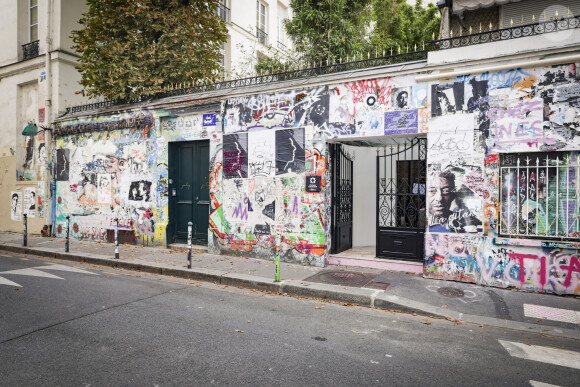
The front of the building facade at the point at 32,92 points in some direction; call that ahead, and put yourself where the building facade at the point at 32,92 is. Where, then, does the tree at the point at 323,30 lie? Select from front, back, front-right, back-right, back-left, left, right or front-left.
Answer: back-left

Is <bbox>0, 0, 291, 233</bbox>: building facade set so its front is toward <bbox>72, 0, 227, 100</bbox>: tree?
no

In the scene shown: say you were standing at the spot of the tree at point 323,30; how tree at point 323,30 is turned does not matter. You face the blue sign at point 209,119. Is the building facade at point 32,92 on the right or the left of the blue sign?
right

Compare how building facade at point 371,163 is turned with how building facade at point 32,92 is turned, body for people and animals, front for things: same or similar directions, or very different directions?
same or similar directions

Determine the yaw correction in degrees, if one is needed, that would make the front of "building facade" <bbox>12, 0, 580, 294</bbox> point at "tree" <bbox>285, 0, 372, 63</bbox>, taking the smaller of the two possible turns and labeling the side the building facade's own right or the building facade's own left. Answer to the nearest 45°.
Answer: approximately 135° to the building facade's own right

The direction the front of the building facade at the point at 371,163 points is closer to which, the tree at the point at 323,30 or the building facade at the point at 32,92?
the building facade

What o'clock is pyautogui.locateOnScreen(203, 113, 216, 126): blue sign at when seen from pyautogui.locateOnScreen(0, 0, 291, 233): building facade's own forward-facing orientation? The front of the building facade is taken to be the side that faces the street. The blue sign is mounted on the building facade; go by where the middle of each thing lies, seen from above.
The blue sign is roughly at 9 o'clock from the building facade.

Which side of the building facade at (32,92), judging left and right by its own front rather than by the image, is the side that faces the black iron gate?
left

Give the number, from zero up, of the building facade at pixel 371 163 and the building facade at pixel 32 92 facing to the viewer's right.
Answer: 0

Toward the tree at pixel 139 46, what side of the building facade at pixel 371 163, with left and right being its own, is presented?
right

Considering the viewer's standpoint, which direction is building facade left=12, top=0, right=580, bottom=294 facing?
facing the viewer and to the left of the viewer
